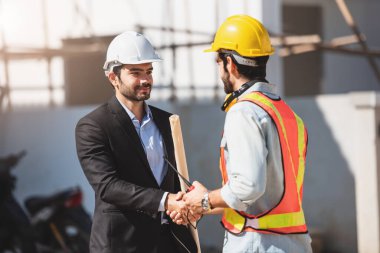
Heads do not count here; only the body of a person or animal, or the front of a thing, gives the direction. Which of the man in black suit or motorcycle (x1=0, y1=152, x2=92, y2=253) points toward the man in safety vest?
the man in black suit

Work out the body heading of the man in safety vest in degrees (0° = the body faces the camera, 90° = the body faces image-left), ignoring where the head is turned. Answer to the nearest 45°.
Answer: approximately 135°

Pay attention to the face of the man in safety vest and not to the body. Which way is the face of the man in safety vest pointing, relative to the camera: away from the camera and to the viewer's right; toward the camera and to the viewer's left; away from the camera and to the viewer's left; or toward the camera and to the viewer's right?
away from the camera and to the viewer's left

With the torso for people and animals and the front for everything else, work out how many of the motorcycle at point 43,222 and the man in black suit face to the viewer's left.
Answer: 1

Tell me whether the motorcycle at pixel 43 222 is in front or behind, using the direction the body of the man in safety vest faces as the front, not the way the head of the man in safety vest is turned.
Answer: in front

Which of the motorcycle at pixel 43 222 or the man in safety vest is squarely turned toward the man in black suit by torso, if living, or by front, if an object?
the man in safety vest

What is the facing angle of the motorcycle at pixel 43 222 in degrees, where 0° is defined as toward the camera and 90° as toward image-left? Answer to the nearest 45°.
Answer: approximately 90°

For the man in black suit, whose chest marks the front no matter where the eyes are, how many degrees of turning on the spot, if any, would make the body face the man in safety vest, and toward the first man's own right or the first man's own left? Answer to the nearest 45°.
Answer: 0° — they already face them

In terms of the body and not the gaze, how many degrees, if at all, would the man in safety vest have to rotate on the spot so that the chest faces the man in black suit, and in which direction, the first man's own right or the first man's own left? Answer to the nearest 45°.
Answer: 0° — they already face them

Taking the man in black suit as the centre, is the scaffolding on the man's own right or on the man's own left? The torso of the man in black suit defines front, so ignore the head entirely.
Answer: on the man's own left

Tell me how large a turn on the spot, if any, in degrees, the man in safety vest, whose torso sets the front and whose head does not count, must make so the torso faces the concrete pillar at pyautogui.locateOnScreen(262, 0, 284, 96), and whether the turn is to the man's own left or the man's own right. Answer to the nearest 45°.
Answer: approximately 45° to the man's own right

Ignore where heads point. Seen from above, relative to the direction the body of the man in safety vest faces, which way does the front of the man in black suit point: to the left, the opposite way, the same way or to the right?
the opposite way

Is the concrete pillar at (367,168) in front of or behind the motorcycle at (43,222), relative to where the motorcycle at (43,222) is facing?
behind
